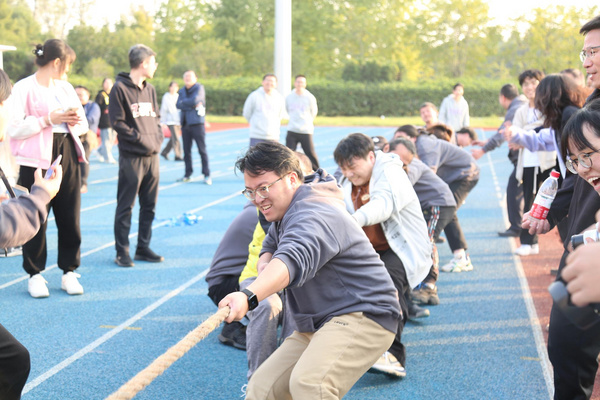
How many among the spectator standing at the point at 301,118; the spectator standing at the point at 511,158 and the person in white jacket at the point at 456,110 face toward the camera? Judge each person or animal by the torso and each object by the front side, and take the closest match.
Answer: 2

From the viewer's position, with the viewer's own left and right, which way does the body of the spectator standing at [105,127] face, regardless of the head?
facing the viewer and to the right of the viewer

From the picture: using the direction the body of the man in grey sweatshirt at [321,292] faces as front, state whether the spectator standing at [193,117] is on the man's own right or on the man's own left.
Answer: on the man's own right

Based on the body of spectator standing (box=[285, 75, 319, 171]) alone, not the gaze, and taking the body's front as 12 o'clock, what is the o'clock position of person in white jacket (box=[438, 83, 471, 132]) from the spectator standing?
The person in white jacket is roughly at 9 o'clock from the spectator standing.

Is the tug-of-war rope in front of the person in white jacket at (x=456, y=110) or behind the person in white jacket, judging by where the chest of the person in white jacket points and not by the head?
in front

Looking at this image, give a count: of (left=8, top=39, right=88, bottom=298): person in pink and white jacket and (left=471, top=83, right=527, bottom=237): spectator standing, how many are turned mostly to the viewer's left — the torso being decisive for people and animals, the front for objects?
1

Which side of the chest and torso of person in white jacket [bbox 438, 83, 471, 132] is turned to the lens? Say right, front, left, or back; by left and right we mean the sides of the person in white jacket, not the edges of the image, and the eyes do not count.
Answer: front

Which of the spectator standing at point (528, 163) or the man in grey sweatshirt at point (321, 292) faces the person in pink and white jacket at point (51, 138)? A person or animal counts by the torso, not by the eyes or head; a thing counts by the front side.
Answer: the spectator standing

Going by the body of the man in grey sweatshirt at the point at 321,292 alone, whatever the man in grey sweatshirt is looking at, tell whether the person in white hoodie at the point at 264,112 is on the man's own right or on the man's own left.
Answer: on the man's own right

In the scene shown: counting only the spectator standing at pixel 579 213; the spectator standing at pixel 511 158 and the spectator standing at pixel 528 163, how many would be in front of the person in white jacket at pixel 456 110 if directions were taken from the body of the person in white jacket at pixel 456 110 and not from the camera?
3

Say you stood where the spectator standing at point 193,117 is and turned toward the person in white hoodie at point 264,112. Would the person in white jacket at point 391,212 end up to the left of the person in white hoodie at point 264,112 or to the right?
right

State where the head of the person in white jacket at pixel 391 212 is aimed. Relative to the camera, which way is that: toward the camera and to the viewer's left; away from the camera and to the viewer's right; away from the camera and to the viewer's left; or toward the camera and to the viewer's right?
toward the camera and to the viewer's left

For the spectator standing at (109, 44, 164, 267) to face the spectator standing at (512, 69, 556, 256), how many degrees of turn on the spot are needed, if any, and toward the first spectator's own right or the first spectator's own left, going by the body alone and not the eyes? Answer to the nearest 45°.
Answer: approximately 45° to the first spectator's own left

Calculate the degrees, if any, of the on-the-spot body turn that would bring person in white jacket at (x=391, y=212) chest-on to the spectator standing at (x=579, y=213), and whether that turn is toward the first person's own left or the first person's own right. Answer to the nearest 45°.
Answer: approximately 90° to the first person's own left

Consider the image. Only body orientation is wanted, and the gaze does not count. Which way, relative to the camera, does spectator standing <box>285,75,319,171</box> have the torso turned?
toward the camera

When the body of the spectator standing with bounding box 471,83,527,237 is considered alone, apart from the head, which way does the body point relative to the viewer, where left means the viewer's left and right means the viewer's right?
facing to the left of the viewer

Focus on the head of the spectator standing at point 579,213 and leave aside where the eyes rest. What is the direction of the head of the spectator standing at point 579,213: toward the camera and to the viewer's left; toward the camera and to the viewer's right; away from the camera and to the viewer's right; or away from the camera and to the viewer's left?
toward the camera and to the viewer's left
